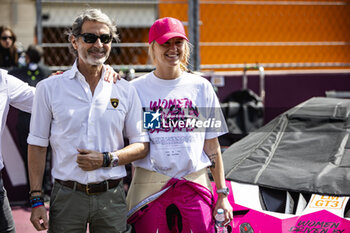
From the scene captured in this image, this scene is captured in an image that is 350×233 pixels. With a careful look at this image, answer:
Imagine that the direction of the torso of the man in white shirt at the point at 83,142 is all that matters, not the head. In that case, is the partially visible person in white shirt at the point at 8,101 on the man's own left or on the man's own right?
on the man's own right

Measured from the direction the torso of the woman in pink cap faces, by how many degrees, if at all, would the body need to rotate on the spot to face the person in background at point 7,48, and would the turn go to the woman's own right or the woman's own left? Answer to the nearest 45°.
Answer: approximately 135° to the woman's own right

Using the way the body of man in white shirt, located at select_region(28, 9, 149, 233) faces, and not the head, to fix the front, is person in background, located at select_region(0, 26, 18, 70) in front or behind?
behind

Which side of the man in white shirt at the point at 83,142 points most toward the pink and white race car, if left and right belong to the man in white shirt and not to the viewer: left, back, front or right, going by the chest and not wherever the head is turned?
left
